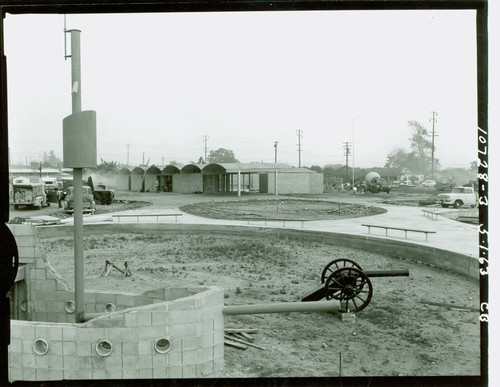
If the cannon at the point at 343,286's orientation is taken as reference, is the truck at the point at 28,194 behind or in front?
behind

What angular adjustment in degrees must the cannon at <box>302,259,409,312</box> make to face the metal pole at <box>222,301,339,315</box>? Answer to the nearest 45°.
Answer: approximately 180°

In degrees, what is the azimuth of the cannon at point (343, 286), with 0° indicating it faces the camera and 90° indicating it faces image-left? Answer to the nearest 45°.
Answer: approximately 270°
